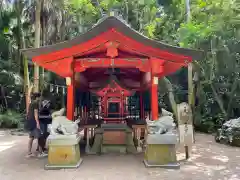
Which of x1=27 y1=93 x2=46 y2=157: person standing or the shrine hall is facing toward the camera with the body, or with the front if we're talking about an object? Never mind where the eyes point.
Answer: the shrine hall

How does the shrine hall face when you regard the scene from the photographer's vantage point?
facing the viewer

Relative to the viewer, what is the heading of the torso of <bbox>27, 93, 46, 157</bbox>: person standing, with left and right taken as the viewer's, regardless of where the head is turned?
facing to the right of the viewer

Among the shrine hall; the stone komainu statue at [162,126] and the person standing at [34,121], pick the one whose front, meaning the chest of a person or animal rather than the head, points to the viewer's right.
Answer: the person standing

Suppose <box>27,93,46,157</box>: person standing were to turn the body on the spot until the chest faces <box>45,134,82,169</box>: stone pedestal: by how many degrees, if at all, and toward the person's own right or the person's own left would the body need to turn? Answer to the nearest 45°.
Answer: approximately 45° to the person's own right

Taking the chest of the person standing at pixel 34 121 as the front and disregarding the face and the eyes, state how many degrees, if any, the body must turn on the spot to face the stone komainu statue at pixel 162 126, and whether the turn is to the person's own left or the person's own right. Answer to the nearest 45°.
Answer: approximately 45° to the person's own right
